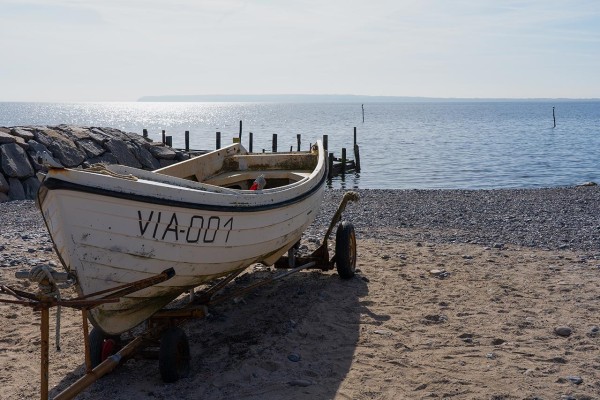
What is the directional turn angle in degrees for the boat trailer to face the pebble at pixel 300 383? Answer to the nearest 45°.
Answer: approximately 135° to its left

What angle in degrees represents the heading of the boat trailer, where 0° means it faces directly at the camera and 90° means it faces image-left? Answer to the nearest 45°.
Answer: approximately 45°

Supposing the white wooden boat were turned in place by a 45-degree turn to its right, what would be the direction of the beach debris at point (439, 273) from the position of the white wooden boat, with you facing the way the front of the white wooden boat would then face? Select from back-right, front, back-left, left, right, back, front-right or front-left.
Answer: back-right

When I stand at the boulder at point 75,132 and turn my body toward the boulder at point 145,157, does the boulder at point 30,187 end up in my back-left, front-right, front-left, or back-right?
back-right

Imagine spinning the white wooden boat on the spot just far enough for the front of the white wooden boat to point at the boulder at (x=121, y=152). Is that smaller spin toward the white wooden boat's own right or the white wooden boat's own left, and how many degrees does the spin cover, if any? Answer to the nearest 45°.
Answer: approximately 135° to the white wooden boat's own right

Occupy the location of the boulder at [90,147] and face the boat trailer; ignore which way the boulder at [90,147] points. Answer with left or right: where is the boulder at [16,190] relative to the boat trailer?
right

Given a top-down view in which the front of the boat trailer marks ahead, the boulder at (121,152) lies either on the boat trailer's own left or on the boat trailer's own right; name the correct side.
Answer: on the boat trailer's own right

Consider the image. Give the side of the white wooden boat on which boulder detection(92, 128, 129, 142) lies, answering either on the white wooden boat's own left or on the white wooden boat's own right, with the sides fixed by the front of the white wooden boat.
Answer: on the white wooden boat's own right

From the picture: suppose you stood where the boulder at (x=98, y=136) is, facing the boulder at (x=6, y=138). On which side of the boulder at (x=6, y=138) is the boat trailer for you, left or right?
left

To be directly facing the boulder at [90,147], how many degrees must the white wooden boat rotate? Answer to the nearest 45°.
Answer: approximately 135° to its right

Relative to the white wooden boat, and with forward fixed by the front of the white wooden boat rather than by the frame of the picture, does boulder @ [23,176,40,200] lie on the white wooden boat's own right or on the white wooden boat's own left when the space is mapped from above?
on the white wooden boat's own right

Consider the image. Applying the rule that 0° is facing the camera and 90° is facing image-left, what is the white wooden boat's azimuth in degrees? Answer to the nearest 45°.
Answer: approximately 45°
